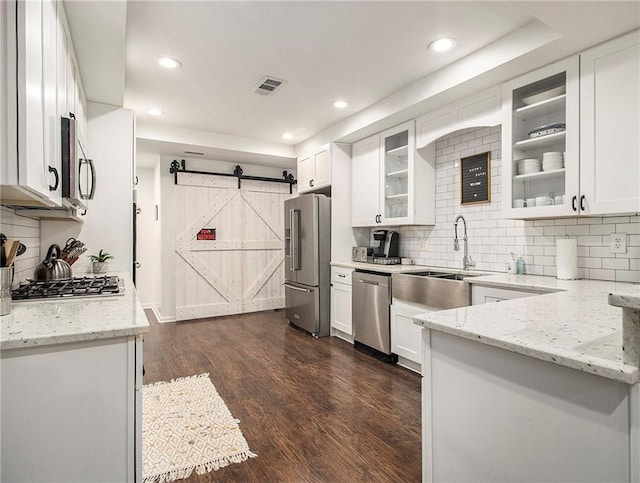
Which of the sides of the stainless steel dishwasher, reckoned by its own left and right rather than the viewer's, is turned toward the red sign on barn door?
right

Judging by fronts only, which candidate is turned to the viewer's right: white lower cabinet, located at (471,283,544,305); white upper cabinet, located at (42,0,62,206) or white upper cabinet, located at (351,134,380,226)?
white upper cabinet, located at (42,0,62,206)

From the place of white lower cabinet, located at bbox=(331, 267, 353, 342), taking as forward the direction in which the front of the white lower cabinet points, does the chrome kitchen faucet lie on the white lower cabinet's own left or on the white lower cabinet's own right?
on the white lower cabinet's own left

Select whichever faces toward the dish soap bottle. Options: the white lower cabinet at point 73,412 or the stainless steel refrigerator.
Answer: the white lower cabinet

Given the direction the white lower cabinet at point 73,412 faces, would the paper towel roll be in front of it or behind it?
in front

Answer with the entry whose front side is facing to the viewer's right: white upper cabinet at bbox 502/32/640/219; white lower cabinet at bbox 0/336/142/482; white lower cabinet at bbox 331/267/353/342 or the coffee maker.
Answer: white lower cabinet at bbox 0/336/142/482

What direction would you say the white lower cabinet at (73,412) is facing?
to the viewer's right

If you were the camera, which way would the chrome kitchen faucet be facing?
facing the viewer and to the left of the viewer

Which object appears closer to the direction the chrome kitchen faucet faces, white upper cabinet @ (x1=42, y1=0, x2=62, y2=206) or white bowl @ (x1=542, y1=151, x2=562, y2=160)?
the white upper cabinet

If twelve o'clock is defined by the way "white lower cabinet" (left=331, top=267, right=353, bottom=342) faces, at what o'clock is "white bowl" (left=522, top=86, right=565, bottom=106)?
The white bowl is roughly at 9 o'clock from the white lower cabinet.

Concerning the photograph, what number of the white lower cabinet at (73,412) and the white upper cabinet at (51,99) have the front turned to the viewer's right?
2

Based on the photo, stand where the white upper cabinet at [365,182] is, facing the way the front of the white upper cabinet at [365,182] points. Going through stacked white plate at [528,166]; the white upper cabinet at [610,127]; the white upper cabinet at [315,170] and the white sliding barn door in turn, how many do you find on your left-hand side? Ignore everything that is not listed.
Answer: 2

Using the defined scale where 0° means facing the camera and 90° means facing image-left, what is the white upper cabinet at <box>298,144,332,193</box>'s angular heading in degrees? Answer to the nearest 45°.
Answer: approximately 45°

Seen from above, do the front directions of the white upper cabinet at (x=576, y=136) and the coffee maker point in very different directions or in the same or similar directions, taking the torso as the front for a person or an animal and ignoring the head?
same or similar directions
